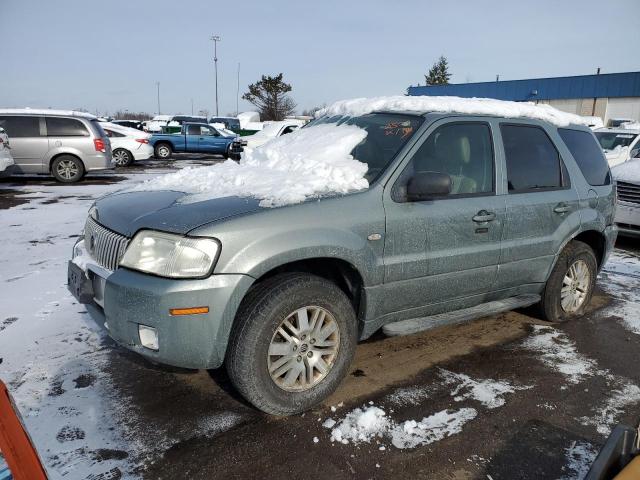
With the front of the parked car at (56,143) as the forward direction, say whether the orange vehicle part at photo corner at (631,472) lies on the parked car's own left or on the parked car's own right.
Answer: on the parked car's own left

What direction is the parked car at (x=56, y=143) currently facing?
to the viewer's left

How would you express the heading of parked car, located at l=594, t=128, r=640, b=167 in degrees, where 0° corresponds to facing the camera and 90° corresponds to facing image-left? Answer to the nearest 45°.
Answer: approximately 45°

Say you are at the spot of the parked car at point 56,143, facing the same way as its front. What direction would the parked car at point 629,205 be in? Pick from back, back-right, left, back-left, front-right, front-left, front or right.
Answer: back-left

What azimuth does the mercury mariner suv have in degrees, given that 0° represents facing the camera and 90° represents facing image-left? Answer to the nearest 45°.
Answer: approximately 45°

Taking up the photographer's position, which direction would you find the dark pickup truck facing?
facing to the right of the viewer

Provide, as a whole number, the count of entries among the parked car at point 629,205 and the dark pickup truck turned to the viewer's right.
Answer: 1

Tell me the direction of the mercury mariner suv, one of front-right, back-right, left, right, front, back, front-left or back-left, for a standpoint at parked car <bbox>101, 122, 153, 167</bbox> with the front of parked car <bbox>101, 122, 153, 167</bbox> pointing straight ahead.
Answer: back-left

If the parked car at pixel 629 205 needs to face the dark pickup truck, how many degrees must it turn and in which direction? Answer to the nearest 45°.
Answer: approximately 90° to its right

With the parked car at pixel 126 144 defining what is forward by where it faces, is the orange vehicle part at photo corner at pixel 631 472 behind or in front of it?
behind

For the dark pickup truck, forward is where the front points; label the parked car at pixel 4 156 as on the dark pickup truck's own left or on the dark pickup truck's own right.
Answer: on the dark pickup truck's own right
